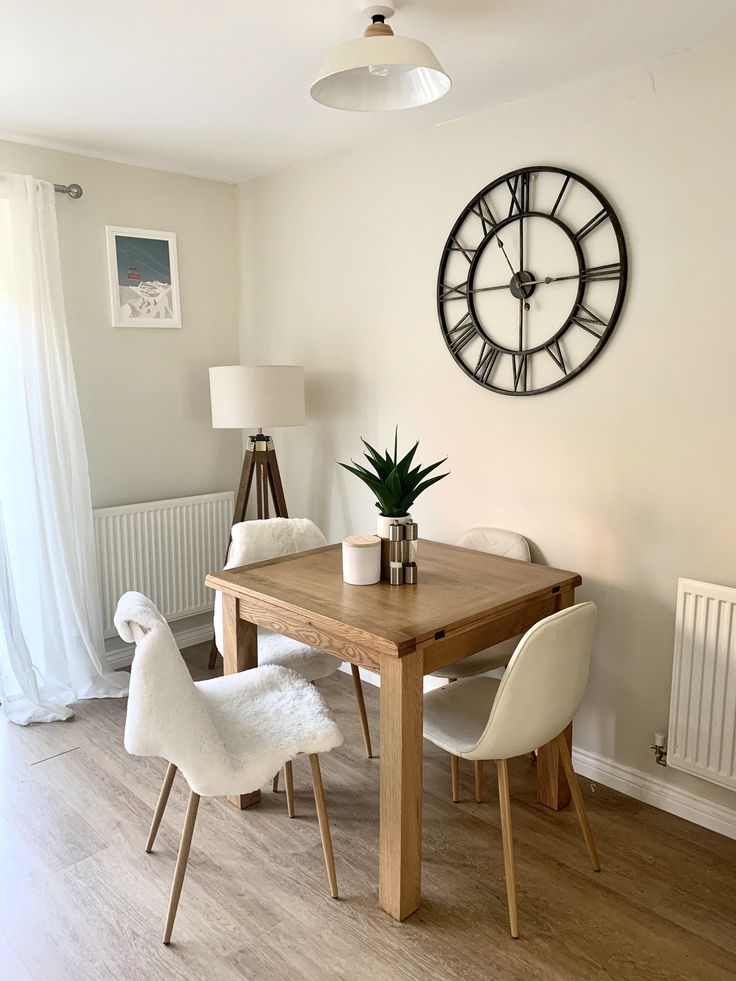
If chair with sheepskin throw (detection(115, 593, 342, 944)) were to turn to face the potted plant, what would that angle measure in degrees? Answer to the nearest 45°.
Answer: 0° — it already faces it

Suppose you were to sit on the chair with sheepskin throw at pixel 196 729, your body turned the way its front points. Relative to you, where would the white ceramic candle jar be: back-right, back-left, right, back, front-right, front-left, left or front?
front

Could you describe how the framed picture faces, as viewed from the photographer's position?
facing the viewer and to the right of the viewer

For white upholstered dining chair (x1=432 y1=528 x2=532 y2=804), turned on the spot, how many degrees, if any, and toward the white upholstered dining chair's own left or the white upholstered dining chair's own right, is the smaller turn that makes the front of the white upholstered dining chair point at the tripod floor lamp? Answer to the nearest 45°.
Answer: approximately 90° to the white upholstered dining chair's own right

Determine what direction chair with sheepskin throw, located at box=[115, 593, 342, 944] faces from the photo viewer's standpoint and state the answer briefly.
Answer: facing away from the viewer and to the right of the viewer

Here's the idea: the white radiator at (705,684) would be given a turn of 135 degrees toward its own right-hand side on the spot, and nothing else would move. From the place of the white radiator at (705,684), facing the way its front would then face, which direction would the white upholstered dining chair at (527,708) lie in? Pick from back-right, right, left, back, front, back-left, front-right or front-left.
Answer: back-left

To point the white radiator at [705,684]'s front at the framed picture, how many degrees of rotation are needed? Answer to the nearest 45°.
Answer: approximately 45° to its right

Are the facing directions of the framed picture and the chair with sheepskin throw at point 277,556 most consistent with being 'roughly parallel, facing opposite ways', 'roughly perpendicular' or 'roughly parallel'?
roughly parallel

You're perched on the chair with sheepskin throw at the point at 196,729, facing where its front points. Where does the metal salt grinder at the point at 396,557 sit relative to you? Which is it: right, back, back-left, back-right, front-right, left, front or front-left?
front

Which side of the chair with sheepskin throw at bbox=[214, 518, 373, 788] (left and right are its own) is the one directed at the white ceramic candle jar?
front

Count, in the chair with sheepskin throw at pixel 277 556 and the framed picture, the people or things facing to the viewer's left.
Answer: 0

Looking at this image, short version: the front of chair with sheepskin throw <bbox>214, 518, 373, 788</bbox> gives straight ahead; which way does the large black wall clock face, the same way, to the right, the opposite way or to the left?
to the right

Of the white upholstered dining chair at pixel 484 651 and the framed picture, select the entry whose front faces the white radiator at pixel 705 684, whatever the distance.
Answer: the framed picture

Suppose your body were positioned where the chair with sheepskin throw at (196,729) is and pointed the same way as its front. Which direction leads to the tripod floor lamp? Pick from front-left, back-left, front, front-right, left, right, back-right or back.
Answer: front-left

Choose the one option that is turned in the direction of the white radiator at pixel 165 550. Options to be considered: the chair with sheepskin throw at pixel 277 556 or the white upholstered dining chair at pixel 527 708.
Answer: the white upholstered dining chair

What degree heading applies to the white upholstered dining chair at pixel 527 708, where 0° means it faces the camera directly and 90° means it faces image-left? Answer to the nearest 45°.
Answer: approximately 135°
